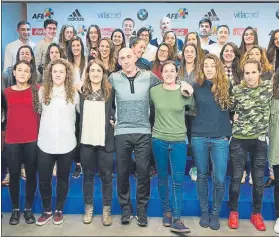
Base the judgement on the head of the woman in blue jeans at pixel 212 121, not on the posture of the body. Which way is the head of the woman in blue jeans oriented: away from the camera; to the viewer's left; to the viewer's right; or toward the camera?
toward the camera

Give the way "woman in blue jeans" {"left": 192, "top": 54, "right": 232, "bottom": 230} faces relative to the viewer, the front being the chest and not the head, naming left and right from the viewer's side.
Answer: facing the viewer

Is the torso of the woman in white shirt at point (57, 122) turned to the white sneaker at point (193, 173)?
no

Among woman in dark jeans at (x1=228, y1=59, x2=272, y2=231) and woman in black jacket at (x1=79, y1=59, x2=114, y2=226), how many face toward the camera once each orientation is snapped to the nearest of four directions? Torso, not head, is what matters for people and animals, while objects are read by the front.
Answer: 2

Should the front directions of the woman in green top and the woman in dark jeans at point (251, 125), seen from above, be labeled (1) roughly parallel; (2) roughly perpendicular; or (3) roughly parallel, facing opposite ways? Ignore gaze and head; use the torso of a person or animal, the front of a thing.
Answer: roughly parallel

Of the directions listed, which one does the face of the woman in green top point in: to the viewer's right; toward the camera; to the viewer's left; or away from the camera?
toward the camera

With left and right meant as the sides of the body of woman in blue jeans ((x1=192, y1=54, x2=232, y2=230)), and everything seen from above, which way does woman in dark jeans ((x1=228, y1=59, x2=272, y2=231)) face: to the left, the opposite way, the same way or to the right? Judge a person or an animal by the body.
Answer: the same way

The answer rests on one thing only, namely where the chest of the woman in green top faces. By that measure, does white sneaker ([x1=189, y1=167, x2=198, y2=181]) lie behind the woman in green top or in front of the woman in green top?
behind

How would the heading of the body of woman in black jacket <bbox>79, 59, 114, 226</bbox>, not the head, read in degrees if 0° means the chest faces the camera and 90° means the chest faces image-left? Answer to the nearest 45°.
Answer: approximately 0°

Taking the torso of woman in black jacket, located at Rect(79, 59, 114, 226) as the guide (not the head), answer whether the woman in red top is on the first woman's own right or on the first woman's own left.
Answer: on the first woman's own right

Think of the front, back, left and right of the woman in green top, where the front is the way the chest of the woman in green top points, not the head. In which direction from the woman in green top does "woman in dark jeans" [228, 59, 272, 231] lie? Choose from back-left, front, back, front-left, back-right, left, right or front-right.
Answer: left

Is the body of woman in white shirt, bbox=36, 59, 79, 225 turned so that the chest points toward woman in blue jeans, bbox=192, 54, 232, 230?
no

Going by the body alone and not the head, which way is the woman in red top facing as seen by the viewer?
toward the camera

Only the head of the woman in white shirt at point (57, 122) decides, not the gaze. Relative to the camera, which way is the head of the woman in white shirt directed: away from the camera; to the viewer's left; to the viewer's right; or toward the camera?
toward the camera

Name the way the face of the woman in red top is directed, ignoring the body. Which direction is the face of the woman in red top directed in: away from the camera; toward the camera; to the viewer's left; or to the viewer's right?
toward the camera

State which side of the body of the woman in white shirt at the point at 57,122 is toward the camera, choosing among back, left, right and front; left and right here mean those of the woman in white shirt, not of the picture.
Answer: front
